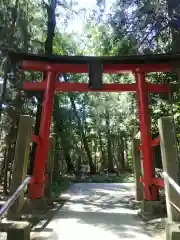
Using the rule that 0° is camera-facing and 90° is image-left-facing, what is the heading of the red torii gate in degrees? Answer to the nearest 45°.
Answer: approximately 0°

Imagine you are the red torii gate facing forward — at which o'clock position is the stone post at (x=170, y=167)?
The stone post is roughly at 11 o'clock from the red torii gate.
